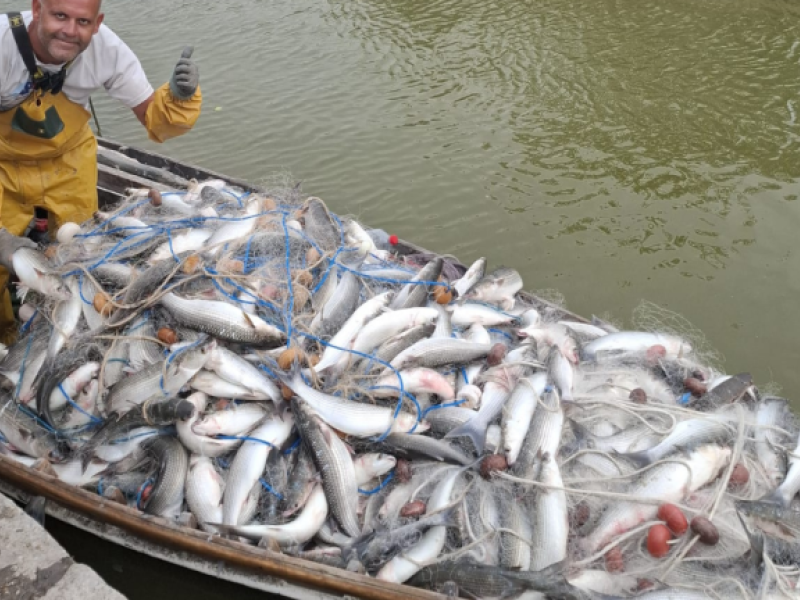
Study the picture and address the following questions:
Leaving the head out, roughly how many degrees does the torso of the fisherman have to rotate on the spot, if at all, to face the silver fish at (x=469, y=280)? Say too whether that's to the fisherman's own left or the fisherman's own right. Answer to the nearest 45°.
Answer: approximately 45° to the fisherman's own left

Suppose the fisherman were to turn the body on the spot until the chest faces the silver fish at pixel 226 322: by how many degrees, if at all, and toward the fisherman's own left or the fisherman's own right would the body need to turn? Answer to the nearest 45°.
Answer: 0° — they already face it

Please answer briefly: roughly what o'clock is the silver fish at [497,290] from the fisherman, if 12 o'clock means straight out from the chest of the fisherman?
The silver fish is roughly at 10 o'clock from the fisherman.

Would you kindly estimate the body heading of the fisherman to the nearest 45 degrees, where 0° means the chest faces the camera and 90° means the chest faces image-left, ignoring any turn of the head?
approximately 0°

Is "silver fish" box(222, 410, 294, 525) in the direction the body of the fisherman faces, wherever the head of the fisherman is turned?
yes

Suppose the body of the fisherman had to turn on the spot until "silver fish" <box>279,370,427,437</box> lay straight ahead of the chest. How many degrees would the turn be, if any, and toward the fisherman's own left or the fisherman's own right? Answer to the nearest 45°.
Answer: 0° — they already face it
